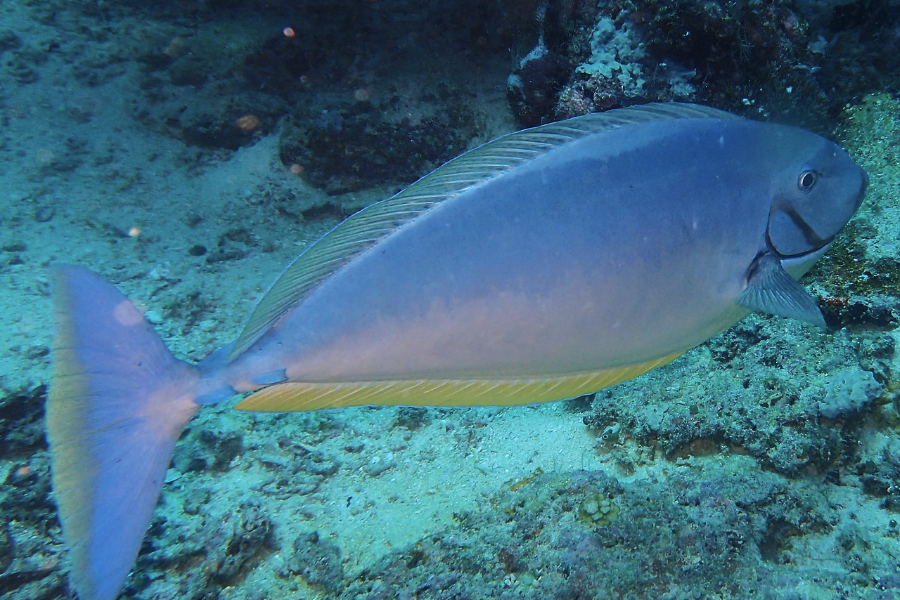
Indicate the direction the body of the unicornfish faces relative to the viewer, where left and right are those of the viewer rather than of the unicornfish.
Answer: facing to the right of the viewer
